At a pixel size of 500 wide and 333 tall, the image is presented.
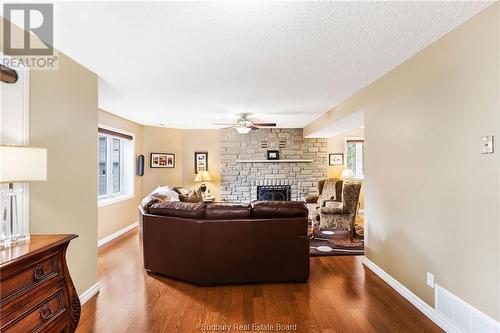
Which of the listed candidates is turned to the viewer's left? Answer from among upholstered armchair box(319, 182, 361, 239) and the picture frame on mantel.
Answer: the upholstered armchair

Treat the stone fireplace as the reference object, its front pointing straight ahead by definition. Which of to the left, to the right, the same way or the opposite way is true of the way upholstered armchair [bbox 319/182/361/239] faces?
to the right

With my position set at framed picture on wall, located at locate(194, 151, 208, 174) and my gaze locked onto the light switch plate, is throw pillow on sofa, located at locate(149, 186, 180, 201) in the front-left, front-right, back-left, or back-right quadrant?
front-right

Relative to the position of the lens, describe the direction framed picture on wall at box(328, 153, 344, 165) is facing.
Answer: facing the viewer

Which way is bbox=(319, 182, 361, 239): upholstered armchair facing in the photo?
to the viewer's left

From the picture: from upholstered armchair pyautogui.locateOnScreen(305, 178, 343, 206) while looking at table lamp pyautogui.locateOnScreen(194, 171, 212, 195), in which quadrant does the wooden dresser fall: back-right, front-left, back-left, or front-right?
front-left

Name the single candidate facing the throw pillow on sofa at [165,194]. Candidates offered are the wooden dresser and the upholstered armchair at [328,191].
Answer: the upholstered armchair

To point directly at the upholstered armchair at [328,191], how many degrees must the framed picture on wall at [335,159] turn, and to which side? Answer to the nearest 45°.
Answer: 0° — it already faces it

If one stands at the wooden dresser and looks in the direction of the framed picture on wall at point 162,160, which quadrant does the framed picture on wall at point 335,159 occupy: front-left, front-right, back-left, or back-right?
front-right

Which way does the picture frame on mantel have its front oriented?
toward the camera

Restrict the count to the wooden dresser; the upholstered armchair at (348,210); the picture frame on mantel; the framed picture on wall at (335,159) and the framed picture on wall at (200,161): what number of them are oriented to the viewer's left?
1

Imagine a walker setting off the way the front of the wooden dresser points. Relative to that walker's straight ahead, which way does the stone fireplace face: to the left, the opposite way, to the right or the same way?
to the right

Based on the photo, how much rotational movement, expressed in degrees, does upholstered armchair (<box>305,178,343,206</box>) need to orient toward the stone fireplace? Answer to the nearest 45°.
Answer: approximately 45° to its right

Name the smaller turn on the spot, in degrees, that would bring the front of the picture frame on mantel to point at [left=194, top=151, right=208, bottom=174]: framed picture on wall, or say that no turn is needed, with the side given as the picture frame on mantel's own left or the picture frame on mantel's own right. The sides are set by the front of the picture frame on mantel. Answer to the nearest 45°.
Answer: approximately 90° to the picture frame on mantel's own right
